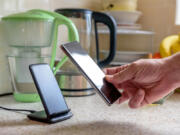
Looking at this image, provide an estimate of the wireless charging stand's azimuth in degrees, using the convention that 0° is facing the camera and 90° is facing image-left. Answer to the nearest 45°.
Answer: approximately 315°
